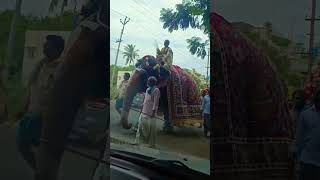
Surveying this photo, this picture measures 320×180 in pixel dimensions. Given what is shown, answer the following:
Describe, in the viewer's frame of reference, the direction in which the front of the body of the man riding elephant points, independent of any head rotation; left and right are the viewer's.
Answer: facing the viewer and to the left of the viewer
